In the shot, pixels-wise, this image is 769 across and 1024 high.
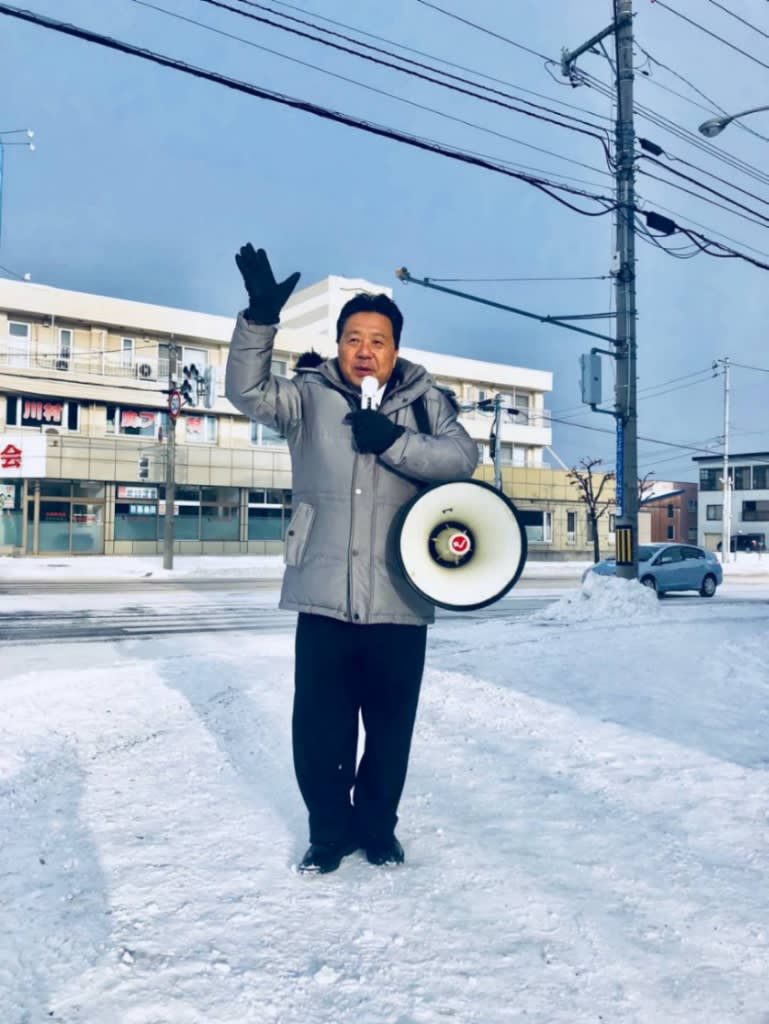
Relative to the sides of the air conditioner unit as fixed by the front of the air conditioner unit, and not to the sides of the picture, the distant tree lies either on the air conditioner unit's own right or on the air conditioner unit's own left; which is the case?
on the air conditioner unit's own left

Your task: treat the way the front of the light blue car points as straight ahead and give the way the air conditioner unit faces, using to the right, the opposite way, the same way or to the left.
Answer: to the left

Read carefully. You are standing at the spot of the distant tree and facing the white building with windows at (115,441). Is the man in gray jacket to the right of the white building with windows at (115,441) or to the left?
left

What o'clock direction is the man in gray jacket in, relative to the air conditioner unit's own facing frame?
The man in gray jacket is roughly at 12 o'clock from the air conditioner unit.

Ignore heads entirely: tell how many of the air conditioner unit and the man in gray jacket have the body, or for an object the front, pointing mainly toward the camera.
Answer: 2

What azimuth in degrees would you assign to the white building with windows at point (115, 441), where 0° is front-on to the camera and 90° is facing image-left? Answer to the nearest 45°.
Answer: approximately 315°

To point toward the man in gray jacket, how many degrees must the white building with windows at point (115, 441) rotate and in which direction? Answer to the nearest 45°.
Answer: approximately 45° to its right

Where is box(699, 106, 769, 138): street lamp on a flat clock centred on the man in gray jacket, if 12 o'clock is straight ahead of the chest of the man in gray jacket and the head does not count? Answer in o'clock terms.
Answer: The street lamp is roughly at 7 o'clock from the man in gray jacket.

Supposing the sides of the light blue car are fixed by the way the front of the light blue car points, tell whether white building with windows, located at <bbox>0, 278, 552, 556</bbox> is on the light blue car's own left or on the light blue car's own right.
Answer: on the light blue car's own right
